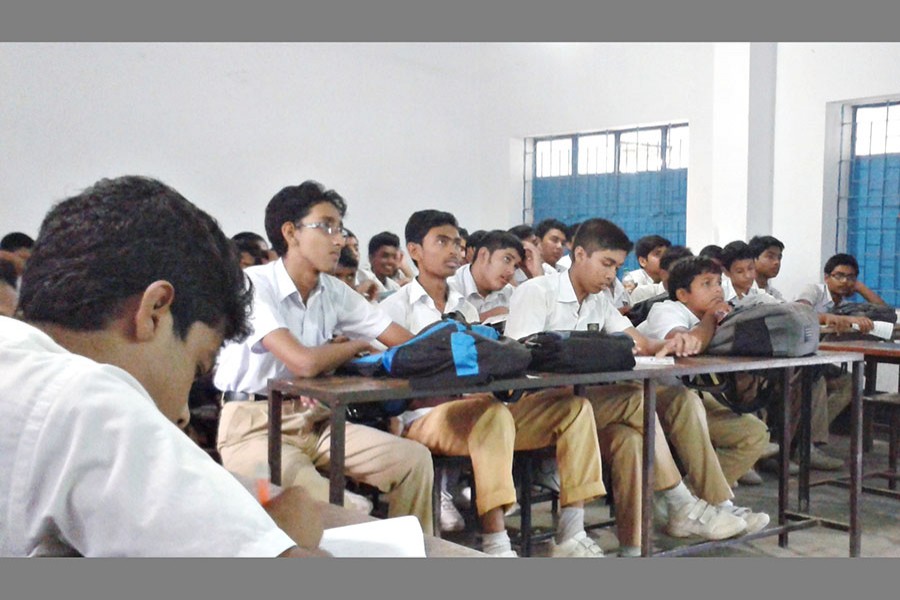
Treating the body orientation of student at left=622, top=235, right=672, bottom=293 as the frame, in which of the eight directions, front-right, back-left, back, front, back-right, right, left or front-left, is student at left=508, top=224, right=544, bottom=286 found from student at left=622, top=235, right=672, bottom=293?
right

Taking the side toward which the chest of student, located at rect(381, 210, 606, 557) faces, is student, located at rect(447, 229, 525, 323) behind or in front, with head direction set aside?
behind

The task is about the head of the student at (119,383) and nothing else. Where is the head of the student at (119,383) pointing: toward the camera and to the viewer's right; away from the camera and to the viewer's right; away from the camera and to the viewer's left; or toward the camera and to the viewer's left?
away from the camera and to the viewer's right
